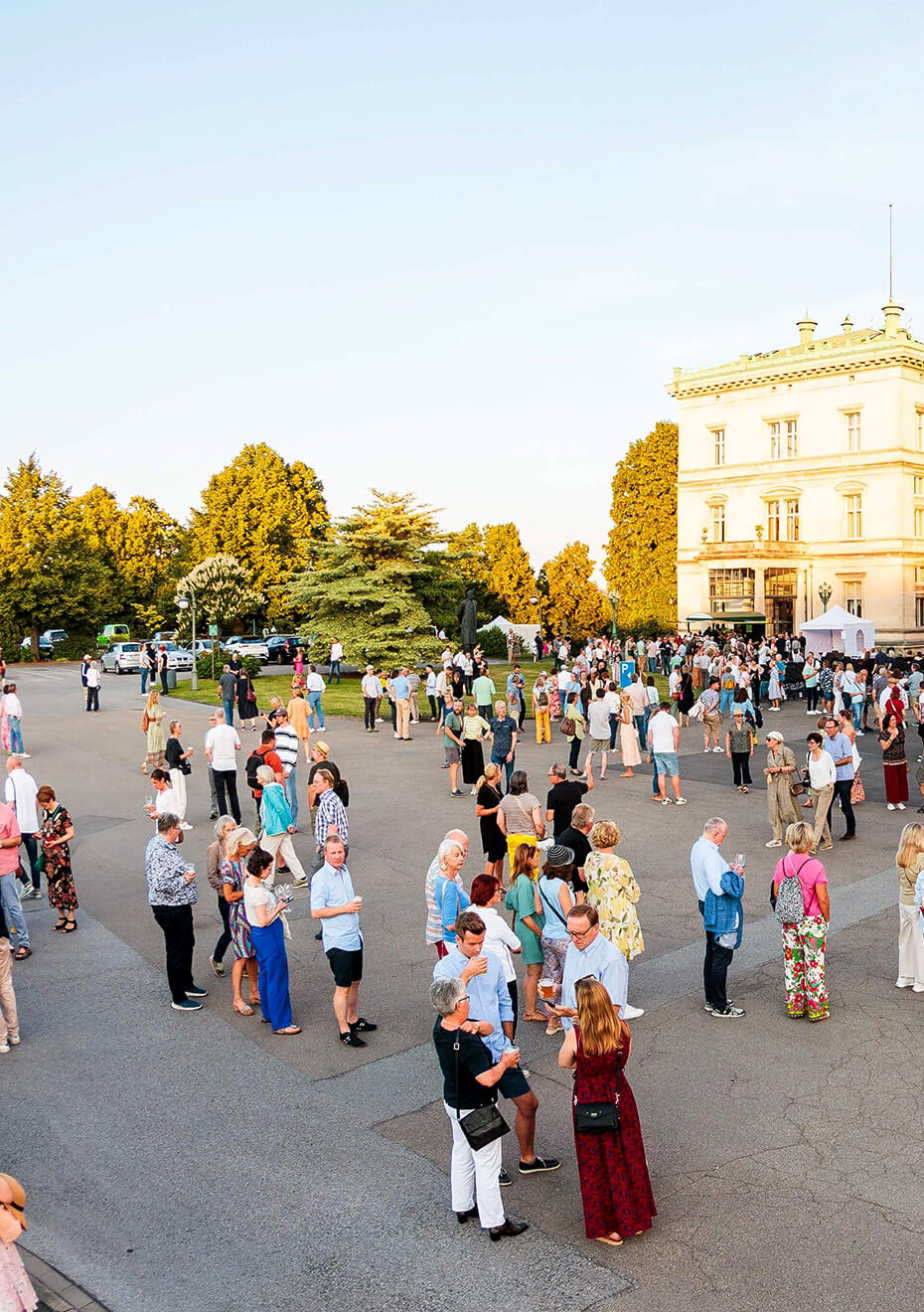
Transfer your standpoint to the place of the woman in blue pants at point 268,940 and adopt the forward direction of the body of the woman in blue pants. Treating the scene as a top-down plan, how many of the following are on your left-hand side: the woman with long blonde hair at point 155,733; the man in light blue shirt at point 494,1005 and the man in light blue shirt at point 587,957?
1

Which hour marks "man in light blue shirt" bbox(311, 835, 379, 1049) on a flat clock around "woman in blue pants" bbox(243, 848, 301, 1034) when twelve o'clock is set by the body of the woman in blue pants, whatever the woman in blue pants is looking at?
The man in light blue shirt is roughly at 1 o'clock from the woman in blue pants.

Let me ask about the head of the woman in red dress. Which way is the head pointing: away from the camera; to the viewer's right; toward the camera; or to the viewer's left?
away from the camera

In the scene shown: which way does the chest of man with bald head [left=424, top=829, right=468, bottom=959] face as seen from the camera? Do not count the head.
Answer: to the viewer's right

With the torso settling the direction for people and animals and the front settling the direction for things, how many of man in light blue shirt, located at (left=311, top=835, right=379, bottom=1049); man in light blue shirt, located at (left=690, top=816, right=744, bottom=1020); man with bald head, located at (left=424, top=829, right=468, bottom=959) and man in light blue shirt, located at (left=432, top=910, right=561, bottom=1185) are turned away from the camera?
0
